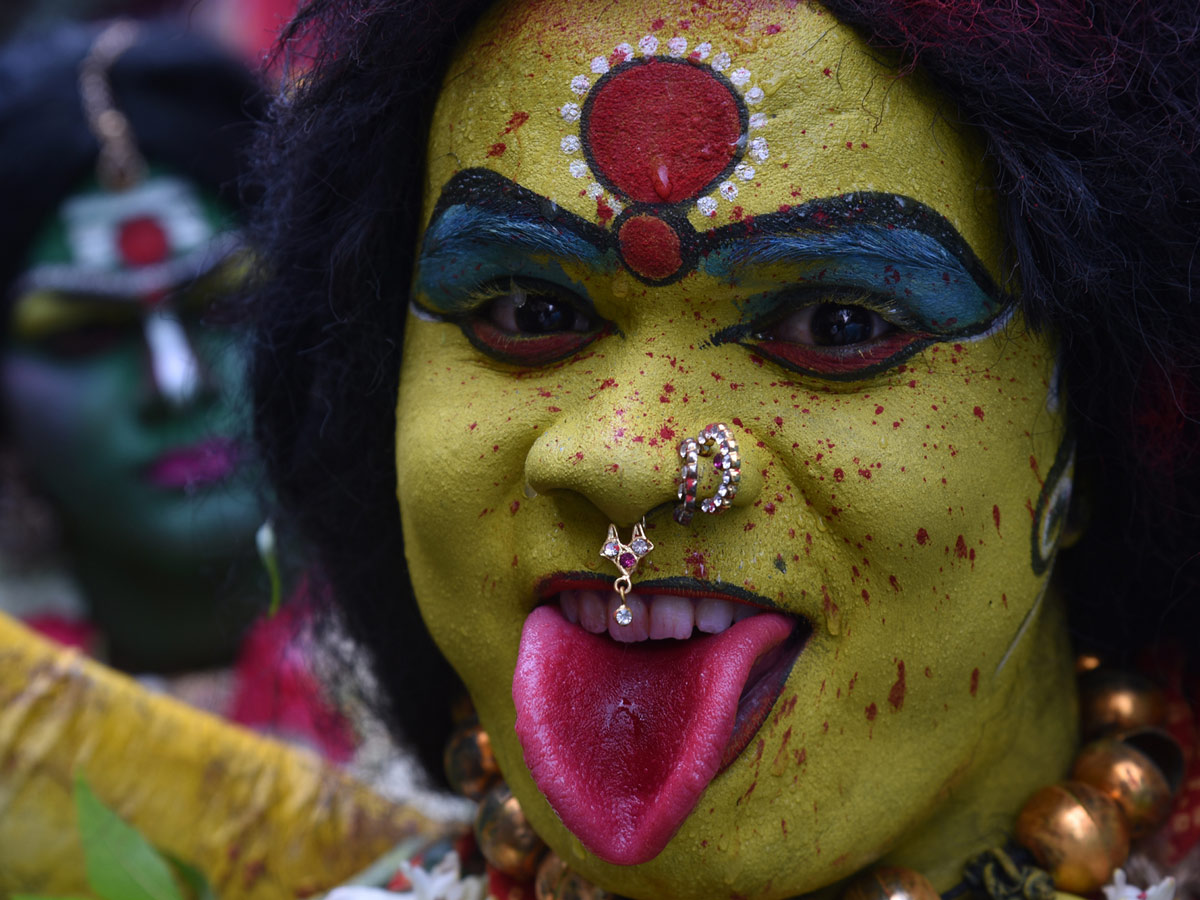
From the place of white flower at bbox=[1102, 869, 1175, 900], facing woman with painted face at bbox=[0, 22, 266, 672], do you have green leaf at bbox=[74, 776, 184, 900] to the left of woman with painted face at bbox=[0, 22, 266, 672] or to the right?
left

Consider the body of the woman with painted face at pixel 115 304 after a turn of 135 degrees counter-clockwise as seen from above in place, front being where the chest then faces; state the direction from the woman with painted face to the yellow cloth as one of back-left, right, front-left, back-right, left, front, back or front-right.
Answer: back

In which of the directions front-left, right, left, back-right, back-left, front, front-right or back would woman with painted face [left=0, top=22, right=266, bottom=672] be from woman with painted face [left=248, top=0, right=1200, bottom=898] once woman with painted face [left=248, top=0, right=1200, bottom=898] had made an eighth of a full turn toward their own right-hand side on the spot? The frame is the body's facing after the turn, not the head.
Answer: back-right

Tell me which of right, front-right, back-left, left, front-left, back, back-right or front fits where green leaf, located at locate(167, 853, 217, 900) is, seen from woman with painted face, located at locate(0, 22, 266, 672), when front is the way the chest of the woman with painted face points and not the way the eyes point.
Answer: front-right

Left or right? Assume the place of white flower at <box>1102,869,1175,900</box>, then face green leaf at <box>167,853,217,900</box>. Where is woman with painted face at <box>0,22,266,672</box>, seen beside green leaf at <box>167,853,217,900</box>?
right

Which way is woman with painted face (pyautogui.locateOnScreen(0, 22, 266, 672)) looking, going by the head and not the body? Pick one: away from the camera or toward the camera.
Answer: toward the camera

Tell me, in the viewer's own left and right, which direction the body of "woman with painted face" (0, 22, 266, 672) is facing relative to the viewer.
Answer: facing the viewer and to the right of the viewer
